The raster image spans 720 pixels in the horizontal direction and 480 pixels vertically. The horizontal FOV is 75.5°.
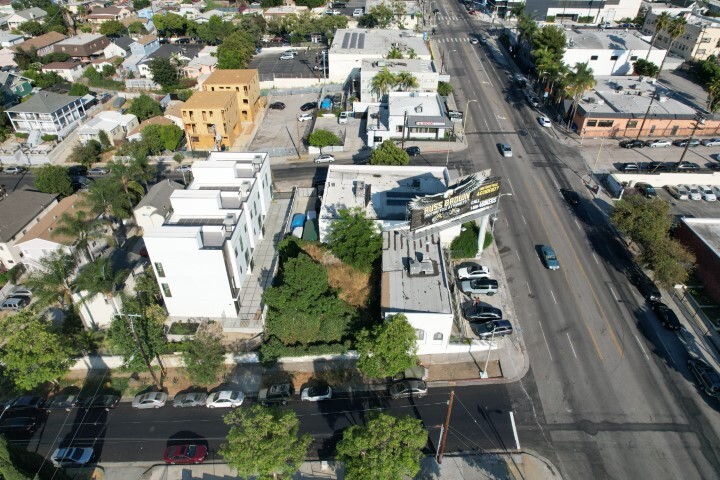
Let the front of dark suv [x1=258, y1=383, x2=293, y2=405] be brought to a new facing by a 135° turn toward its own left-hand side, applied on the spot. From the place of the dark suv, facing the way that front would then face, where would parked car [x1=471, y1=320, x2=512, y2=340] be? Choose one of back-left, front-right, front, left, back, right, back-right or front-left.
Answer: front-left

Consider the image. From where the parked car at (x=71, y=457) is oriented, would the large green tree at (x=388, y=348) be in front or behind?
in front

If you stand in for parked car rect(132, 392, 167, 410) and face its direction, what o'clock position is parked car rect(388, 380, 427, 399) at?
parked car rect(388, 380, 427, 399) is roughly at 7 o'clock from parked car rect(132, 392, 167, 410).

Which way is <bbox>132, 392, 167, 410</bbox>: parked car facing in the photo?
to the viewer's left

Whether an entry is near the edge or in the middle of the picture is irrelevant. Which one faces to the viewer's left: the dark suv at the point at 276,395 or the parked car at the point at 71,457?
the dark suv

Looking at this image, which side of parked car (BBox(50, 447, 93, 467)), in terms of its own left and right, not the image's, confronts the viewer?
right

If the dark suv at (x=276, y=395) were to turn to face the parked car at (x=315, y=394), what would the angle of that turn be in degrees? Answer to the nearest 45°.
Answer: approximately 180°

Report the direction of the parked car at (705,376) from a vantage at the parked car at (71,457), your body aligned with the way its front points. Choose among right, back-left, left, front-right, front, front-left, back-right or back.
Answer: front-right

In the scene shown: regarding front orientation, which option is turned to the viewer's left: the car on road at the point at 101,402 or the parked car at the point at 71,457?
the car on road

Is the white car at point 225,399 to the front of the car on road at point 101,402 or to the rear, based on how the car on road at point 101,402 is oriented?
to the rear

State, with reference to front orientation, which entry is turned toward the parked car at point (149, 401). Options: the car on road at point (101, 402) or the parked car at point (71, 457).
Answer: the parked car at point (71, 457)

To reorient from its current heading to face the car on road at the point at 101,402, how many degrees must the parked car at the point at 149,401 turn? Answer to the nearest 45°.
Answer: approximately 45° to its right

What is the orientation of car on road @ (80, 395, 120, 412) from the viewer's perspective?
to the viewer's left

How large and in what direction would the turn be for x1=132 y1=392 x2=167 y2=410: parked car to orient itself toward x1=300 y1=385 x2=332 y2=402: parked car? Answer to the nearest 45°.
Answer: approximately 135° to its left

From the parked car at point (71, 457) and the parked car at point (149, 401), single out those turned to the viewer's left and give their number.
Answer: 1

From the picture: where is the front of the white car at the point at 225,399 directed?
to the viewer's left

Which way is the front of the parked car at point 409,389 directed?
to the viewer's left
